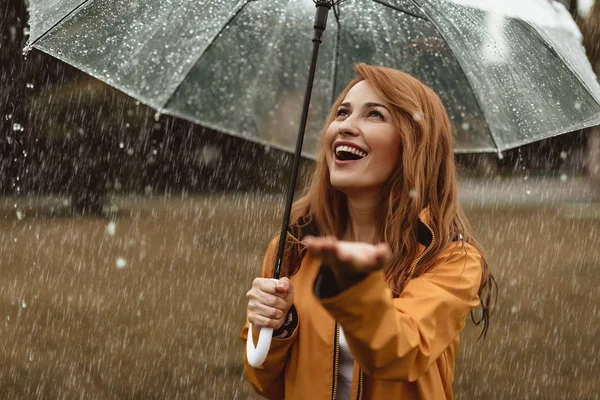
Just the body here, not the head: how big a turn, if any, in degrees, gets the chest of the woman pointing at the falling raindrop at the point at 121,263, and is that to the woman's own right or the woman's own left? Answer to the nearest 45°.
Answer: approximately 90° to the woman's own right

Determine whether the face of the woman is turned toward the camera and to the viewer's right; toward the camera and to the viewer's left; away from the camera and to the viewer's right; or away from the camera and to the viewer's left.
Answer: toward the camera and to the viewer's left

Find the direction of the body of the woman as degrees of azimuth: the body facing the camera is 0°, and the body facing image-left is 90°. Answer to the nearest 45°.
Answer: approximately 45°

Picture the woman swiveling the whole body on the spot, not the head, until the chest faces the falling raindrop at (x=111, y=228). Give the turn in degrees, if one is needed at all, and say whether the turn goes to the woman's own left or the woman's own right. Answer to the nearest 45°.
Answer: approximately 90° to the woman's own right
